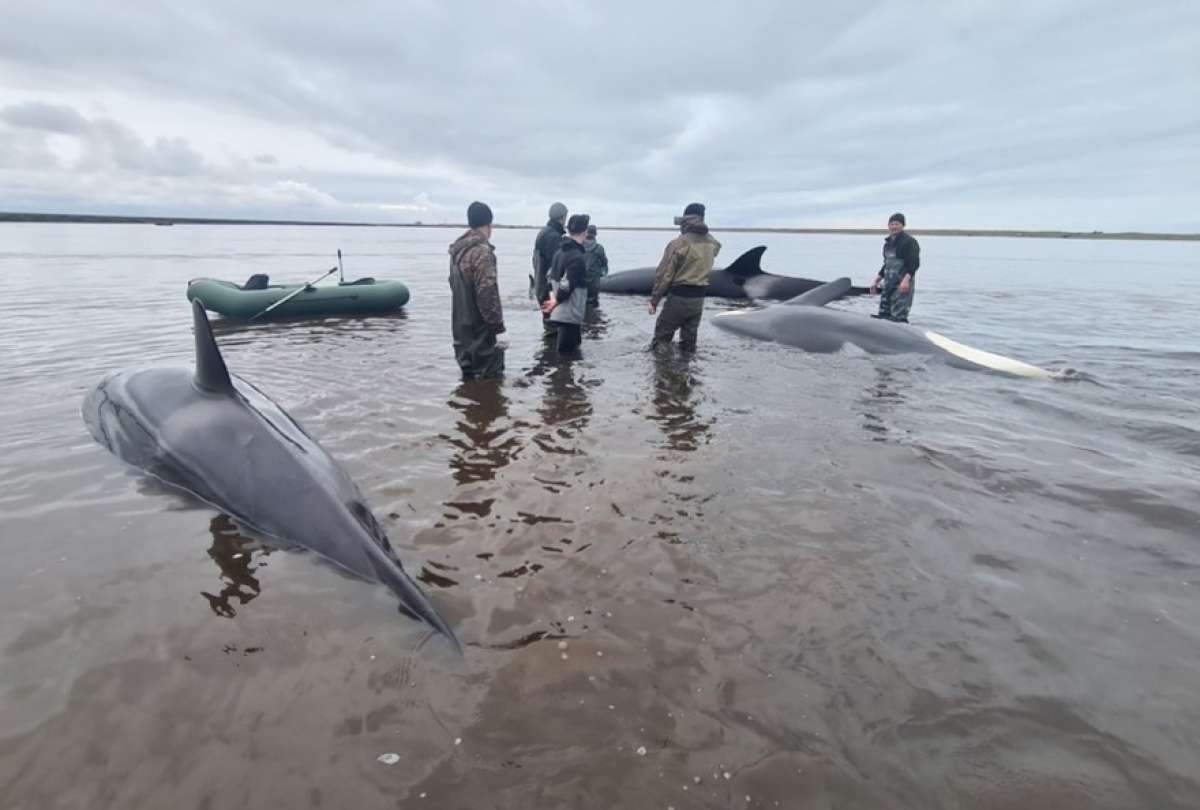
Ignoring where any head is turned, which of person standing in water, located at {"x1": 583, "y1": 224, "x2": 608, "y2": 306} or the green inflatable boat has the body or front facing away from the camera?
the person standing in water

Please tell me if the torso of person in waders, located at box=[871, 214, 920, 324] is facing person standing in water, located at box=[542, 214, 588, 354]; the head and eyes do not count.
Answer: yes

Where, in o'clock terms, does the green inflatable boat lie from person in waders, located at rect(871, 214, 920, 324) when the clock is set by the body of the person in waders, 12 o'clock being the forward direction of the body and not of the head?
The green inflatable boat is roughly at 1 o'clock from the person in waders.

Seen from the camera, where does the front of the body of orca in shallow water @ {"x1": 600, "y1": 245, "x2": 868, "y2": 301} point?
to the viewer's left

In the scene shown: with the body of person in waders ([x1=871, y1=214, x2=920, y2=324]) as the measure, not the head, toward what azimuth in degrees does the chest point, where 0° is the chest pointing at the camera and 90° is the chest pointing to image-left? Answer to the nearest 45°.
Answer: approximately 45°

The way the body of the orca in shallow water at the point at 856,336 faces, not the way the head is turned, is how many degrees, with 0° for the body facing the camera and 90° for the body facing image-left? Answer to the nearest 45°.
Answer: approximately 90°
